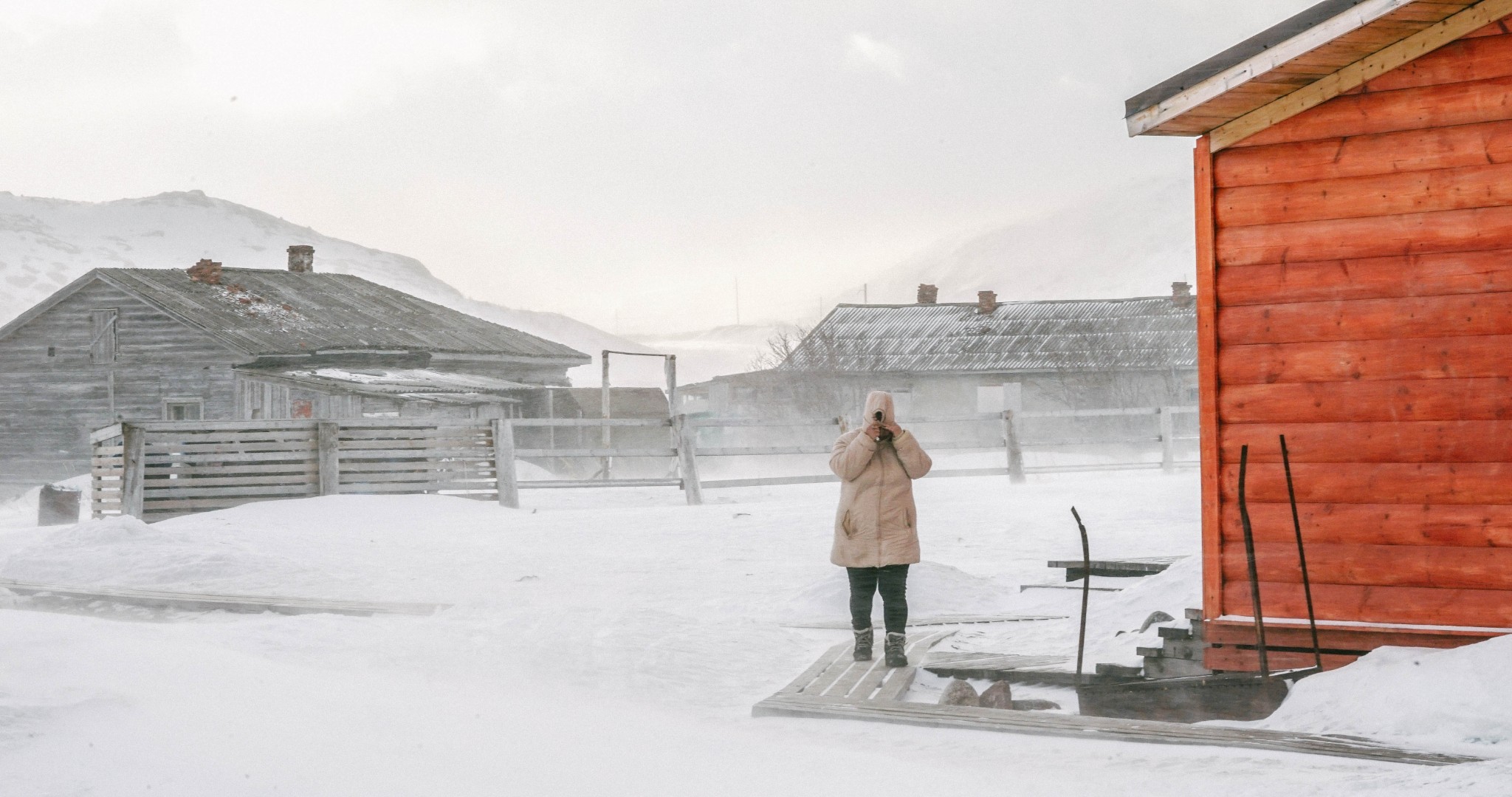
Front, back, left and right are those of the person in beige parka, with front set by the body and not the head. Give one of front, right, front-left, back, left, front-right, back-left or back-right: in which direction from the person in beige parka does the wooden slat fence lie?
back-right

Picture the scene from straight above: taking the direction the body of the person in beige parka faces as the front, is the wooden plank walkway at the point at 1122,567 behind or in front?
behind

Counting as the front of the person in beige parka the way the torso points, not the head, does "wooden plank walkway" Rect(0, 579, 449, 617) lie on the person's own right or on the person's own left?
on the person's own right

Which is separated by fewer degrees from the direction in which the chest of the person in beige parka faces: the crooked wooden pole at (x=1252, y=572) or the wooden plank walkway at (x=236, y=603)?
the crooked wooden pole

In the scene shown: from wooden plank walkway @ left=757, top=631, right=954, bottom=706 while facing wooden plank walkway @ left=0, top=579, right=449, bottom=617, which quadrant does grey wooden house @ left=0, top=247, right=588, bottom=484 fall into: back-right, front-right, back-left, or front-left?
front-right

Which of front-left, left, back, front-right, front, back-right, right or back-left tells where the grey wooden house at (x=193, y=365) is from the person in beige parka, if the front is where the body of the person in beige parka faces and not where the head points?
back-right

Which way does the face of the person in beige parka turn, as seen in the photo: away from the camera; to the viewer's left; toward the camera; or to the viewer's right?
toward the camera

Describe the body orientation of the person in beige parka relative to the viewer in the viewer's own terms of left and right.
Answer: facing the viewer
